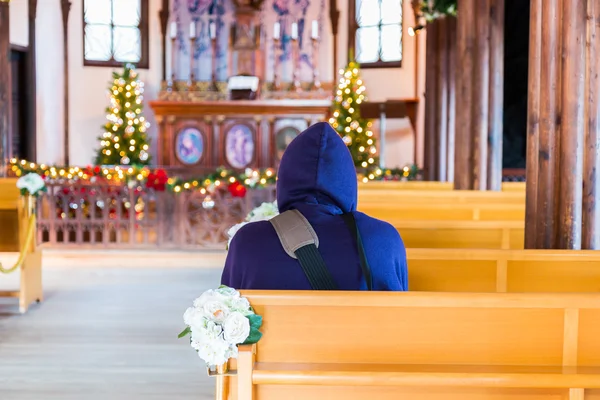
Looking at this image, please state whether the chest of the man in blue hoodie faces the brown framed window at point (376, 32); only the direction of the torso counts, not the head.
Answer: yes

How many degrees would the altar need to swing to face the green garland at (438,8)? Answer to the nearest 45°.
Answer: approximately 45° to its left

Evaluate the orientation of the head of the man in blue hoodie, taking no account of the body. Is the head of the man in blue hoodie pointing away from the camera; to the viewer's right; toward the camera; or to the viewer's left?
away from the camera

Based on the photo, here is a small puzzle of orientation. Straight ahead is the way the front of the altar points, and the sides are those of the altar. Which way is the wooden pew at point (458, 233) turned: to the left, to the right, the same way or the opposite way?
the opposite way

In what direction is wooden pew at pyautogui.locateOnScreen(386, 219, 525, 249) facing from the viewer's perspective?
away from the camera

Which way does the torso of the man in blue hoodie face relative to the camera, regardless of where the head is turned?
away from the camera

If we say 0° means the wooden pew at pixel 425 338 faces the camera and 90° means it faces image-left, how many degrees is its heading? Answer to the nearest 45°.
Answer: approximately 180°

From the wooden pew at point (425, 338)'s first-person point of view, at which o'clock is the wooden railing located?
The wooden railing is roughly at 11 o'clock from the wooden pew.

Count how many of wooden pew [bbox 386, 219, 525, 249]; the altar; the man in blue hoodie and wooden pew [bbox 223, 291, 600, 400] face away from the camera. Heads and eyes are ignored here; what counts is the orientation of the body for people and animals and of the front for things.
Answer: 3

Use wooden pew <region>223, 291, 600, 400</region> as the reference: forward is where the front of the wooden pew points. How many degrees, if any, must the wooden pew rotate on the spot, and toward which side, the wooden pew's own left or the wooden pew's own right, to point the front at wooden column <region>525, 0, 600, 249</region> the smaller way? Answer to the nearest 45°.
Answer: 0° — it already faces it

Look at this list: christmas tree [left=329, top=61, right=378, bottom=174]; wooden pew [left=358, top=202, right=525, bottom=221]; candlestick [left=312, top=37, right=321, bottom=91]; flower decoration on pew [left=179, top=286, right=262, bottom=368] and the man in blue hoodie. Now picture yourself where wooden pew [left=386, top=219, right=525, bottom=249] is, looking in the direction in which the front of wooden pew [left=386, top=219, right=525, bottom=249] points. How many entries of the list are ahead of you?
3

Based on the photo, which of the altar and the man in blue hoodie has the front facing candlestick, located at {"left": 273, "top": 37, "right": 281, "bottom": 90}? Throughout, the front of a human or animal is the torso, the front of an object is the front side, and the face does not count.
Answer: the man in blue hoodie
